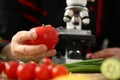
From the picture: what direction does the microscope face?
toward the camera

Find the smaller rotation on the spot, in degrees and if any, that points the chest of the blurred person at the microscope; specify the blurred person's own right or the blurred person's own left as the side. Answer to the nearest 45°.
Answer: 0° — they already face it

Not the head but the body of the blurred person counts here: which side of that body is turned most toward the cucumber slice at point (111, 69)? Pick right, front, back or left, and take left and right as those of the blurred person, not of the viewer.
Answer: front

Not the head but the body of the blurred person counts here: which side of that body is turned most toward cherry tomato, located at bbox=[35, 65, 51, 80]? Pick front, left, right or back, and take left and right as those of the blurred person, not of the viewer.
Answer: front

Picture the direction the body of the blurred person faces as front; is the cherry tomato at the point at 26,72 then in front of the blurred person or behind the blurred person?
in front

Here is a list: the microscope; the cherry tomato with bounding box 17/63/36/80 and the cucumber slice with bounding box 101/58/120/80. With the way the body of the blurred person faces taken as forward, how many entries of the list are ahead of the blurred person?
3
